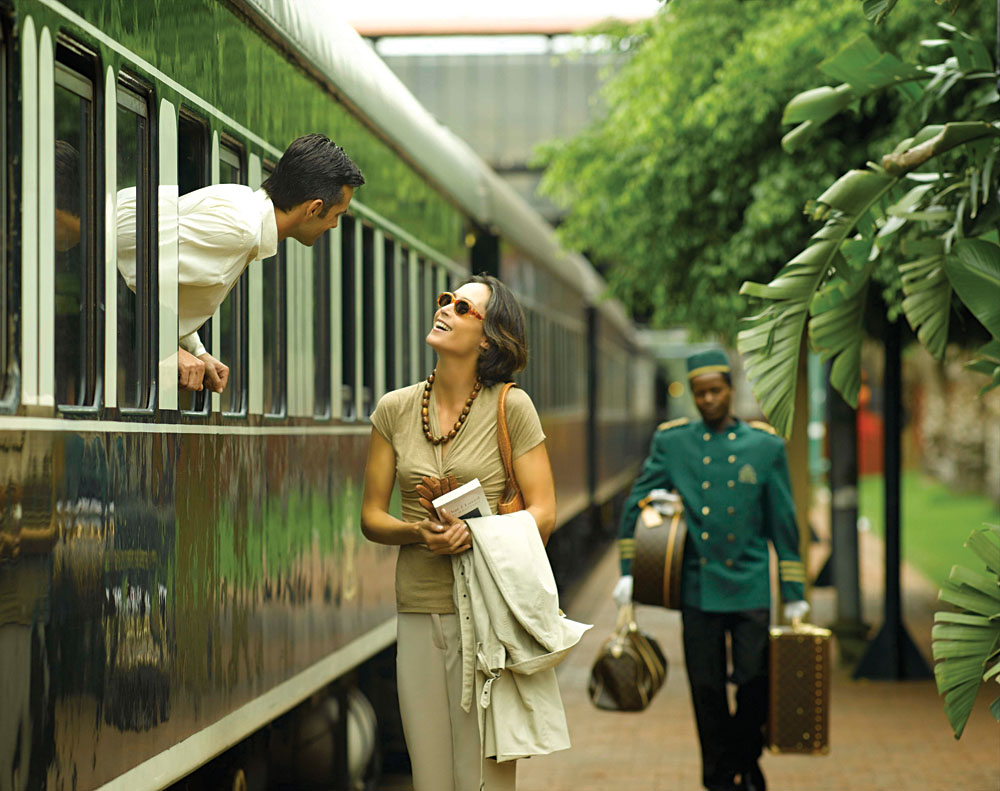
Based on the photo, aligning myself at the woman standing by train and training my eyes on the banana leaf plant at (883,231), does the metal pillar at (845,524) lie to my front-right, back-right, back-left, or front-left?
front-left

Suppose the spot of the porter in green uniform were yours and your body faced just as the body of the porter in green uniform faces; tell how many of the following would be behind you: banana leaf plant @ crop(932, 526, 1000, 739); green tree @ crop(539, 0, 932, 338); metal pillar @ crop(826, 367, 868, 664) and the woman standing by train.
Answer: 2

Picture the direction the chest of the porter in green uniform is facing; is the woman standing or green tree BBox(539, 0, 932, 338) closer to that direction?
the woman standing

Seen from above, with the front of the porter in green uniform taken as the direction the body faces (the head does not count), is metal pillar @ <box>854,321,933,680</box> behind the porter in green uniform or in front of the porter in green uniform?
behind

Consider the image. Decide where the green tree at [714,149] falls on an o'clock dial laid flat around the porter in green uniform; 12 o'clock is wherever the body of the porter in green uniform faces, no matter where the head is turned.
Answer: The green tree is roughly at 6 o'clock from the porter in green uniform.

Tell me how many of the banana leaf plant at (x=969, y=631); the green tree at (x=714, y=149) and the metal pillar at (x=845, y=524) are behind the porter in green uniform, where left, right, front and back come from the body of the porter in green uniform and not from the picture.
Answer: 2

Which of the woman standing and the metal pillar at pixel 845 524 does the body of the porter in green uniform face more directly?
the woman standing

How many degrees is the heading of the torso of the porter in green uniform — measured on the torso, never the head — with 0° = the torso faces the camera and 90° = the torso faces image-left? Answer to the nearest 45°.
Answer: approximately 0°

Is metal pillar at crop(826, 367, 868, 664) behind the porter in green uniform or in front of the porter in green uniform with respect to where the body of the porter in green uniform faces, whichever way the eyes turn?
behind

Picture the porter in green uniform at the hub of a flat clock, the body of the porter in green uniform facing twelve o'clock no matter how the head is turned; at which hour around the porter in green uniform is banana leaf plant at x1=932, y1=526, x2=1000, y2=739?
The banana leaf plant is roughly at 11 o'clock from the porter in green uniform.
